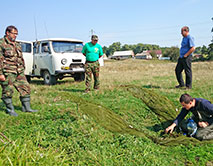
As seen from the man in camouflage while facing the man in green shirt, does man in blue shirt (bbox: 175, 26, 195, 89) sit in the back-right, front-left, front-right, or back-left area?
front-right

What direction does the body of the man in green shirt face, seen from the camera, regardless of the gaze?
toward the camera

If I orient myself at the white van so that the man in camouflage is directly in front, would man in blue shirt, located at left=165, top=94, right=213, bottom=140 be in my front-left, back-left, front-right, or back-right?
front-left

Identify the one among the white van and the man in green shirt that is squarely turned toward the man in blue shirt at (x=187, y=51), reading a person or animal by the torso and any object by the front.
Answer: the white van

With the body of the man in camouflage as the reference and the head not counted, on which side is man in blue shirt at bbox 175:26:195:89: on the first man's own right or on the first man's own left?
on the first man's own left

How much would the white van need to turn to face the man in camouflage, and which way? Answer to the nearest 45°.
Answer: approximately 45° to its right

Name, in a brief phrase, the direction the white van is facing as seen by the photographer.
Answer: facing the viewer and to the right of the viewer

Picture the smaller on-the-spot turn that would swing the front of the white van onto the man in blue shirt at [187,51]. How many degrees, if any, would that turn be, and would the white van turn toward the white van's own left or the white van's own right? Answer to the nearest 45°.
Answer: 0° — it already faces them

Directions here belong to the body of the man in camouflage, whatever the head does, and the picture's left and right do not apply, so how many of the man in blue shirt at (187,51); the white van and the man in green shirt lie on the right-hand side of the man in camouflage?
0

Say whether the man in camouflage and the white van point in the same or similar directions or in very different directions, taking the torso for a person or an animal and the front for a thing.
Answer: same or similar directions

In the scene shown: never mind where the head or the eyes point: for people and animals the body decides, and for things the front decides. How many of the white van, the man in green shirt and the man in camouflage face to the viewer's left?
0

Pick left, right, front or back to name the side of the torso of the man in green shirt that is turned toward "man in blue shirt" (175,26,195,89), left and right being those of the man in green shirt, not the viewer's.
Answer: left
